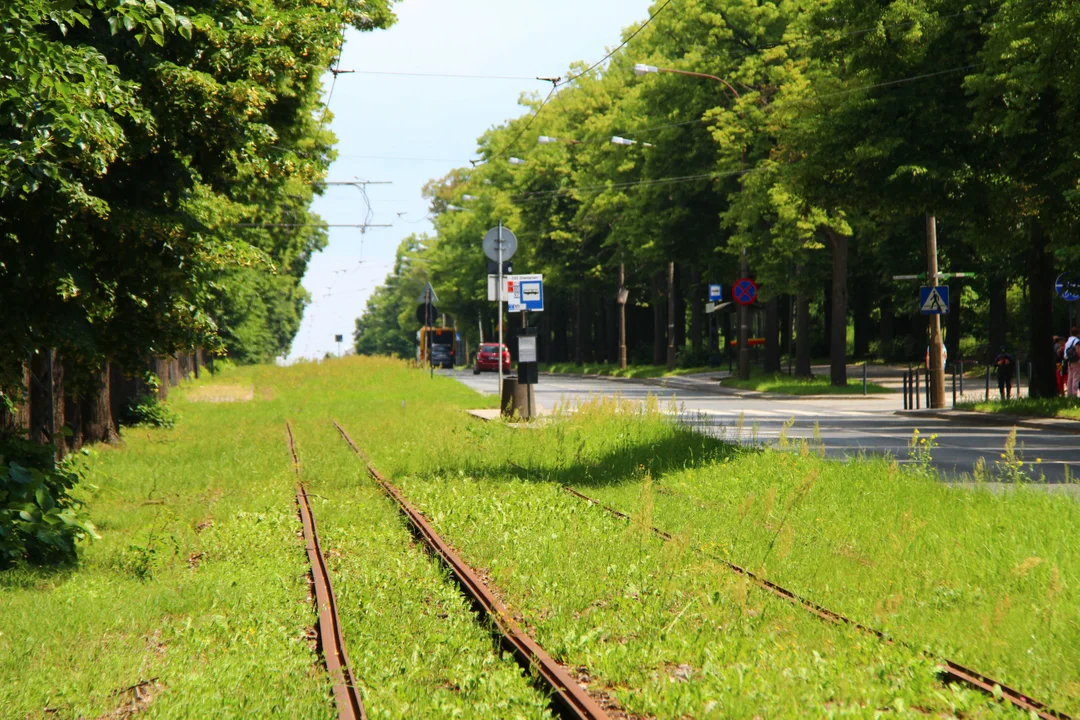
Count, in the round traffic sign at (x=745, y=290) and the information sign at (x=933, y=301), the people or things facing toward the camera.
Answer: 2

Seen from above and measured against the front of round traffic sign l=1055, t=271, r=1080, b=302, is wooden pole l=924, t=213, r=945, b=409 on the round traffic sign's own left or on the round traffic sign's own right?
on the round traffic sign's own right

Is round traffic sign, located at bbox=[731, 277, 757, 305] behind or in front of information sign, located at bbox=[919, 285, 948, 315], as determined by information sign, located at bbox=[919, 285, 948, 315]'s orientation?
behind

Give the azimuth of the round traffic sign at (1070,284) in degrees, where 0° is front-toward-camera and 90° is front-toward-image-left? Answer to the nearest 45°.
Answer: approximately 0°

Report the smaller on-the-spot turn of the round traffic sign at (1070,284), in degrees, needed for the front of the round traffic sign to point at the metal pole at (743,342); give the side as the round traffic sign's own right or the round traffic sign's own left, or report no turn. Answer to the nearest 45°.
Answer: approximately 135° to the round traffic sign's own right
